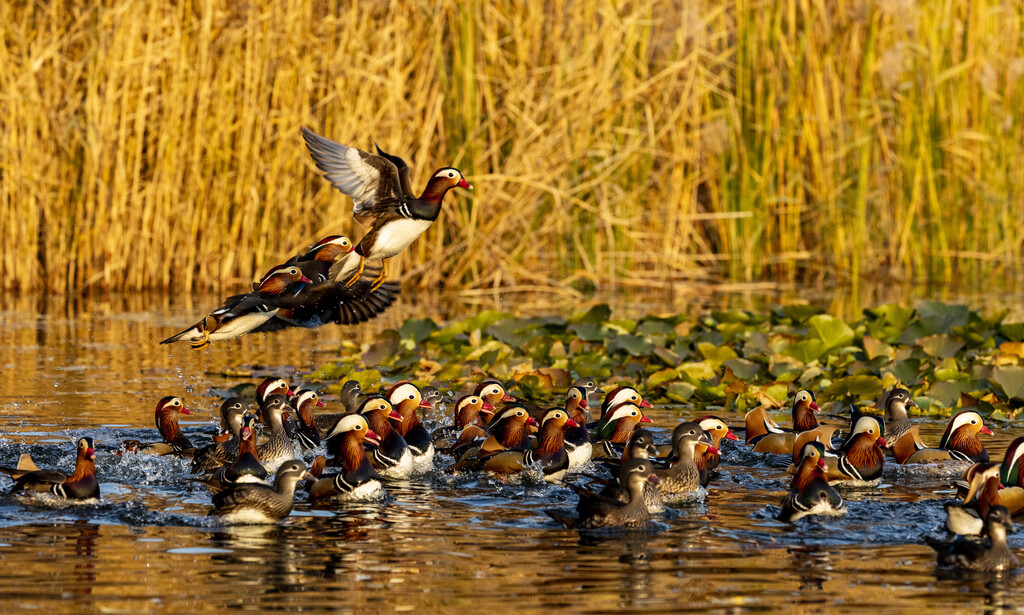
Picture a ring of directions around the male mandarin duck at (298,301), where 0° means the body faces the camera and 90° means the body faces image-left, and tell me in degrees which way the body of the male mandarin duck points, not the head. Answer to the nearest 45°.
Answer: approximately 270°

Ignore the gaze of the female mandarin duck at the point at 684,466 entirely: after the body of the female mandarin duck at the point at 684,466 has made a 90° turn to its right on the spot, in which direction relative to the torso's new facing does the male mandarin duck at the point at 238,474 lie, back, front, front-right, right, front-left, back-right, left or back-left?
front-right

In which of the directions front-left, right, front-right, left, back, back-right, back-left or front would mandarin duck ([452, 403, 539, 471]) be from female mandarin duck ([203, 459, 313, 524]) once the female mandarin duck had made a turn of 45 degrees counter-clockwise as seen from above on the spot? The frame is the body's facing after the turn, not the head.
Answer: front

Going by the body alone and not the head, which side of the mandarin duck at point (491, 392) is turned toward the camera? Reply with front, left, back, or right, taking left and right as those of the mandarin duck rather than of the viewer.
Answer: right

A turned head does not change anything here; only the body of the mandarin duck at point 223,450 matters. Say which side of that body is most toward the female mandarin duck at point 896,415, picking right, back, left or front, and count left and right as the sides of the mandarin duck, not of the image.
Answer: front

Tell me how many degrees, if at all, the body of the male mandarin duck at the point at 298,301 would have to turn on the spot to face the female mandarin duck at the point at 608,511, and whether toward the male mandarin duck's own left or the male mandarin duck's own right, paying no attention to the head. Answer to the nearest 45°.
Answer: approximately 45° to the male mandarin duck's own right

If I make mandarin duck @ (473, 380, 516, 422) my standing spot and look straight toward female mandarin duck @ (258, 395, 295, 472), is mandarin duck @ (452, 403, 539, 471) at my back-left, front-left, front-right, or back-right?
front-left

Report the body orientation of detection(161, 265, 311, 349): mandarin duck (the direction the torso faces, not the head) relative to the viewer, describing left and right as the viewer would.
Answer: facing to the right of the viewer
